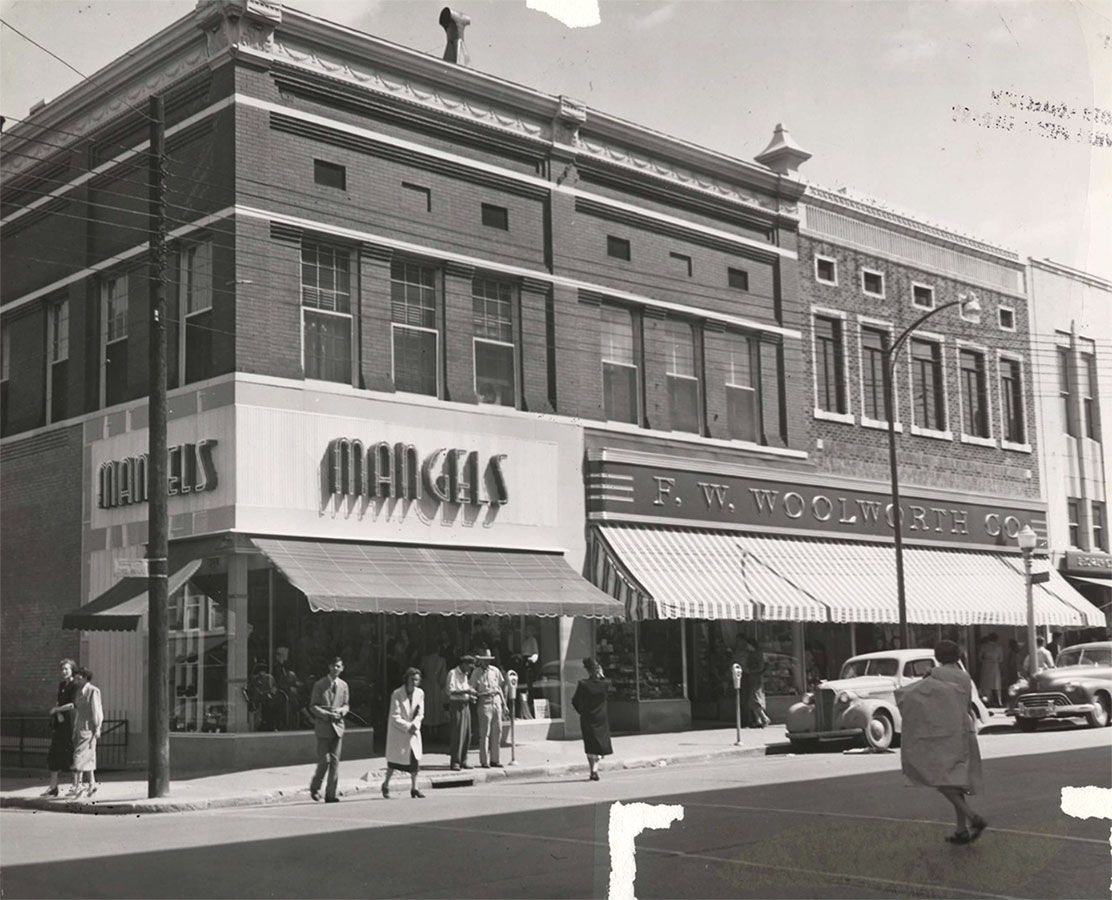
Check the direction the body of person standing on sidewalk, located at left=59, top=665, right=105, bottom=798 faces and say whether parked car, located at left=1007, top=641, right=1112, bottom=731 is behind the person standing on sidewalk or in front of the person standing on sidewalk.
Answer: behind

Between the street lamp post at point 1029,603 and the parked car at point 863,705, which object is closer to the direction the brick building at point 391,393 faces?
the parked car

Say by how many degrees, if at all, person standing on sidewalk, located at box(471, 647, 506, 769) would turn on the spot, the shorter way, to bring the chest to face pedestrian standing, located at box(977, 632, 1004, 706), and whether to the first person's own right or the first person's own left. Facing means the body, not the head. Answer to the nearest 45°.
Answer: approximately 135° to the first person's own left

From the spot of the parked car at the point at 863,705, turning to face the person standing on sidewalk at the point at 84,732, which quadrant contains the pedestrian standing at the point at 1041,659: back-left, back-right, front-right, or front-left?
back-right

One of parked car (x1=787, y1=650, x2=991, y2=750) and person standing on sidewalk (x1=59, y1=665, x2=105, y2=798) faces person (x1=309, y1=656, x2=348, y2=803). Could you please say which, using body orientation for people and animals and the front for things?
the parked car

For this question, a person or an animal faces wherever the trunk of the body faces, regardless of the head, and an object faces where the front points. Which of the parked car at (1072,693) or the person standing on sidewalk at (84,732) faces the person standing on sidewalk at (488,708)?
the parked car

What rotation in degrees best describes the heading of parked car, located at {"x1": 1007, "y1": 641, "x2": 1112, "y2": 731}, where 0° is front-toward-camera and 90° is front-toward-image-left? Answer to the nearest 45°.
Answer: approximately 45°

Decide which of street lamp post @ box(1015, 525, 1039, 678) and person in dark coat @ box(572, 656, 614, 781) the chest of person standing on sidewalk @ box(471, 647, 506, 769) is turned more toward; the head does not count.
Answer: the person in dark coat

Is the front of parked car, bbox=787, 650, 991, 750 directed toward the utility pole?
yes

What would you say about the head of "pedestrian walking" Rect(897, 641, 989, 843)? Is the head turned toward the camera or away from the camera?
away from the camera
